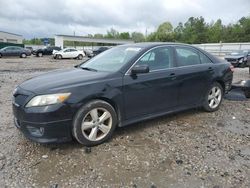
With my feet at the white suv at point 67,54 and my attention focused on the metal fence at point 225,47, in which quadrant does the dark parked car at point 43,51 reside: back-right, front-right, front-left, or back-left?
back-left

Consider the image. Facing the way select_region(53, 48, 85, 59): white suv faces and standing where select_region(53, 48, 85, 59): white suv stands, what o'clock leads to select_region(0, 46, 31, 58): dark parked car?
The dark parked car is roughly at 12 o'clock from the white suv.

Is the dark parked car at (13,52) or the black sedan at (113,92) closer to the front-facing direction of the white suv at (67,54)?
the dark parked car

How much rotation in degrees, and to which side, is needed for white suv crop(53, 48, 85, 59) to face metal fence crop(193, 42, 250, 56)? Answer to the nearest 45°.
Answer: approximately 180°

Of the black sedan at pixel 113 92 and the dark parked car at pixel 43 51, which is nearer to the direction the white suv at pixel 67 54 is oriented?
the dark parked car

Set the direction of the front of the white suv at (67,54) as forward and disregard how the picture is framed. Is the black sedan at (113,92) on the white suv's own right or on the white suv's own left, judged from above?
on the white suv's own left

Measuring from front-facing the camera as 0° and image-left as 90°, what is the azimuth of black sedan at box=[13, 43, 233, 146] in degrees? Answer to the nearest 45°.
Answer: approximately 45°

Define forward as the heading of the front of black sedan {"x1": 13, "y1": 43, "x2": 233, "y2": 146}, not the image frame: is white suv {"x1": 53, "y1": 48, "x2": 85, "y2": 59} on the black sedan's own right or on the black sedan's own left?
on the black sedan's own right

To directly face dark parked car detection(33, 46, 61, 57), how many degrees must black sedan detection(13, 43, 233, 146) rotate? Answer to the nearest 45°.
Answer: approximately 135° to its right

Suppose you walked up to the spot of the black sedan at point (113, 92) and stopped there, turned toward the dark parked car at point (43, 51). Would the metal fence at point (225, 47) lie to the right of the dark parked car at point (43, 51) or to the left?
right

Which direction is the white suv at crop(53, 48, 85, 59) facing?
to the viewer's left
